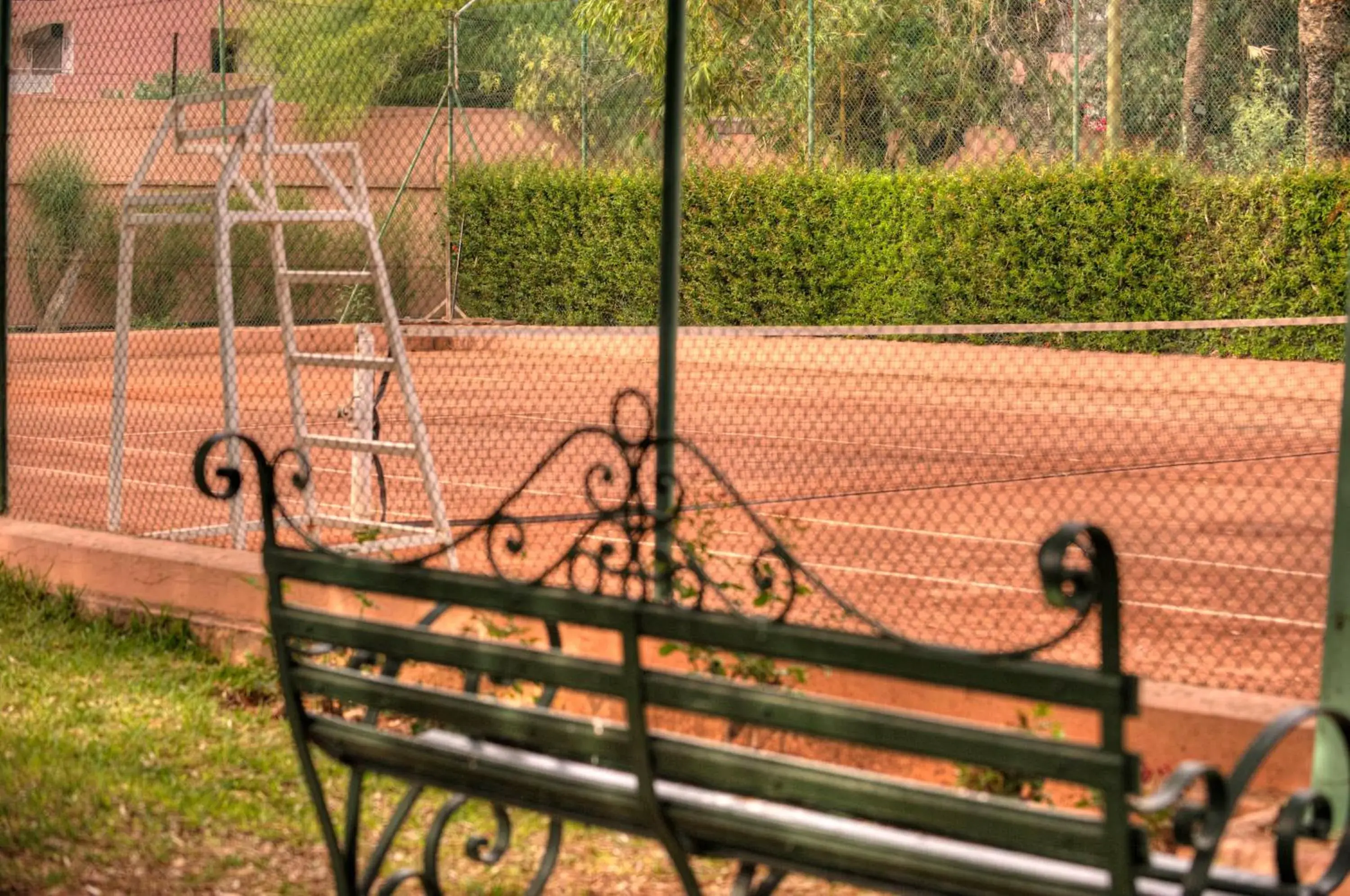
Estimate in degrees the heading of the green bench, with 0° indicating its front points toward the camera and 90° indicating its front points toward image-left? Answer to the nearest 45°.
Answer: approximately 225°

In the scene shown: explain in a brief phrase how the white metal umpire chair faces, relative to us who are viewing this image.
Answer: facing away from the viewer and to the right of the viewer

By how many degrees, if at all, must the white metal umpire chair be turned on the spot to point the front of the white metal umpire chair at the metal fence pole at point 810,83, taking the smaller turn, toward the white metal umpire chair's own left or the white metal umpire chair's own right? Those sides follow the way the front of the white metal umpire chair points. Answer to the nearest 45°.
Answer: approximately 45° to the white metal umpire chair's own left

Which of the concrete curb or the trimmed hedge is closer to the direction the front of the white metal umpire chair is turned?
the trimmed hedge

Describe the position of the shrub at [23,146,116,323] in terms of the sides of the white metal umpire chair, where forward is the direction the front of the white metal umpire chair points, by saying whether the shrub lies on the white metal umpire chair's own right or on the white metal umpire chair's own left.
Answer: on the white metal umpire chair's own left

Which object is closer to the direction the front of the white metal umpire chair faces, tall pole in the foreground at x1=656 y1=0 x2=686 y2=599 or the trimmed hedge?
the trimmed hedge
